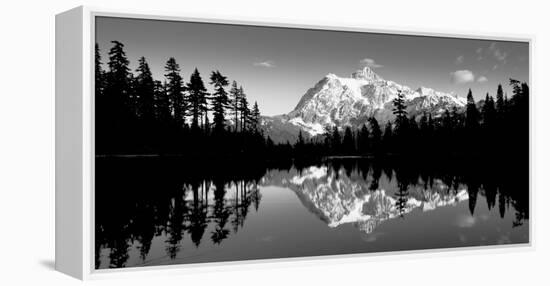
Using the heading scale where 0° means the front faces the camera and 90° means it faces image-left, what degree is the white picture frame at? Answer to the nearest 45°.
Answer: approximately 315°
